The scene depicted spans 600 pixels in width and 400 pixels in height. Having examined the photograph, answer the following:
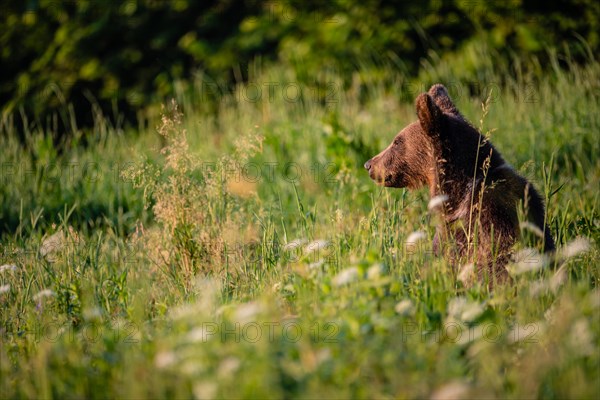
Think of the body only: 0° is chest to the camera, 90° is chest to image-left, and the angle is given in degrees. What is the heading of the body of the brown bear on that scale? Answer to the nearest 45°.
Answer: approximately 90°

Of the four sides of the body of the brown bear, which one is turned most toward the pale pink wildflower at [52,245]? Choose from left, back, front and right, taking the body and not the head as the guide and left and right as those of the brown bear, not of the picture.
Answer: front

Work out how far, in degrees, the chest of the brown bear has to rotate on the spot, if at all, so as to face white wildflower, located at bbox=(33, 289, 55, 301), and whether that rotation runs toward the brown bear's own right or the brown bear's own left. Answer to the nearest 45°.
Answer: approximately 45° to the brown bear's own left

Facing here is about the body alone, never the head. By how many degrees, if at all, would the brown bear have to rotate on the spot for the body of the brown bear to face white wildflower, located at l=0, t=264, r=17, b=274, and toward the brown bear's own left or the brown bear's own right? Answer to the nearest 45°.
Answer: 0° — it already faces it

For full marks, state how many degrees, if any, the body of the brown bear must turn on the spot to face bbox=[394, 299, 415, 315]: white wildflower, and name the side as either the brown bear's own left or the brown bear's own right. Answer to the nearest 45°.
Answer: approximately 90° to the brown bear's own left

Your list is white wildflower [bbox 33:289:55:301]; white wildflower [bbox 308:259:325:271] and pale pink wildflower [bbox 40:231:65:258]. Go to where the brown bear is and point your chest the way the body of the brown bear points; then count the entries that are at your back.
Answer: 0

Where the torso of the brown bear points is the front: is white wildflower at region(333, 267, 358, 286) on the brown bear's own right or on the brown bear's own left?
on the brown bear's own left

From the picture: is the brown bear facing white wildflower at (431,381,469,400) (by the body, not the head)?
no

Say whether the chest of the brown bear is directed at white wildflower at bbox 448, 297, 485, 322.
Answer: no

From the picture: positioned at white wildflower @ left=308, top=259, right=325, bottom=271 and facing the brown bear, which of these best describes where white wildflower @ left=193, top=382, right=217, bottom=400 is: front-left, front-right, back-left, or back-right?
back-right
